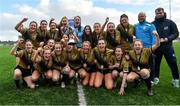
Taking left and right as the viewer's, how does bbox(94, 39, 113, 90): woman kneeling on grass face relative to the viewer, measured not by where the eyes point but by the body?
facing the viewer

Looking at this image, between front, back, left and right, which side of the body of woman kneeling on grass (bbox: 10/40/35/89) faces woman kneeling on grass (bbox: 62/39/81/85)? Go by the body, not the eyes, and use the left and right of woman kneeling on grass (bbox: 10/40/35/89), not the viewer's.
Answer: left

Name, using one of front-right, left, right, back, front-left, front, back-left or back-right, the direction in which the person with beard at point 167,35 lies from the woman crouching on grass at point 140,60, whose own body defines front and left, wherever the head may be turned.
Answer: back-left

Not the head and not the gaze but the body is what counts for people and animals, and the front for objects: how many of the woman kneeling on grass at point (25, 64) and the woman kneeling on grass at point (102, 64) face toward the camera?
2

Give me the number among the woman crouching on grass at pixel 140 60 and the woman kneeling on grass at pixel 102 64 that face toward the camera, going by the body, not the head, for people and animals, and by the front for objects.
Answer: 2

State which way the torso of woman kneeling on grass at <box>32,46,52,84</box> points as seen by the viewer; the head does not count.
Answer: toward the camera

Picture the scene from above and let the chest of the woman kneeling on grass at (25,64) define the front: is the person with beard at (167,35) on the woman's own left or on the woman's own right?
on the woman's own left

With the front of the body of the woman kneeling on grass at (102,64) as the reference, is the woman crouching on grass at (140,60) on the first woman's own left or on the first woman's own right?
on the first woman's own left

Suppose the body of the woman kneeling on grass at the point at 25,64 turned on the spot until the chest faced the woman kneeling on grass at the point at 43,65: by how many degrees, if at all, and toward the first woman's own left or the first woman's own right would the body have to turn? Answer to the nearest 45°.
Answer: approximately 90° to the first woman's own left

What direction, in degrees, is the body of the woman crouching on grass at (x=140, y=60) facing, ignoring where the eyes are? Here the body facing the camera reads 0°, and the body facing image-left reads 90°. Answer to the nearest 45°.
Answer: approximately 0°

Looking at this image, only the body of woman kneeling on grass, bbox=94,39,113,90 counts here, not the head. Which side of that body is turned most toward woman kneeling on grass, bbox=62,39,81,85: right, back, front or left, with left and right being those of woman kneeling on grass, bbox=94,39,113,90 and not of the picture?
right
